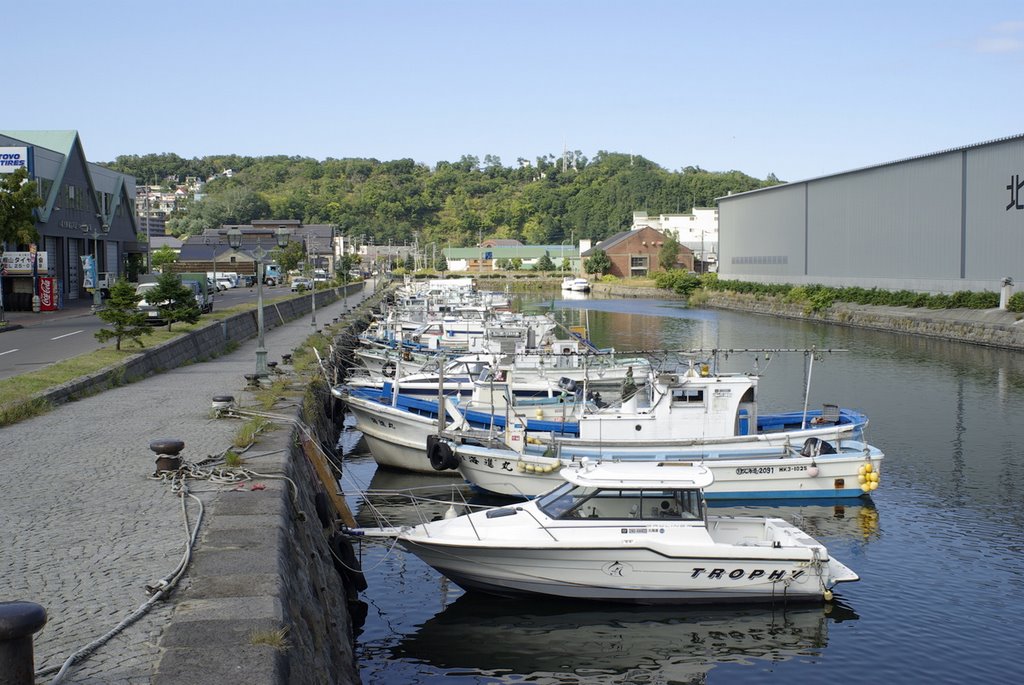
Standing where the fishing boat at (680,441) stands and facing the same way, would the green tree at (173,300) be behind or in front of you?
in front

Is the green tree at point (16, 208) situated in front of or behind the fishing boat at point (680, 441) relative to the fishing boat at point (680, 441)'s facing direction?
in front

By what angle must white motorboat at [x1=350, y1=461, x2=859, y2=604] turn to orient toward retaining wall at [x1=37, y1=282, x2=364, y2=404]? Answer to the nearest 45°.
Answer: approximately 45° to its right

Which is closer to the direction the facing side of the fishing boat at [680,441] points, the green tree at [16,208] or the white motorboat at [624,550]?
the green tree

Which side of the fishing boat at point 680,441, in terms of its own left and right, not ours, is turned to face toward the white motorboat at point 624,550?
left

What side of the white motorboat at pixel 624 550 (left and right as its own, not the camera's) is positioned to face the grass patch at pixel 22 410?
front

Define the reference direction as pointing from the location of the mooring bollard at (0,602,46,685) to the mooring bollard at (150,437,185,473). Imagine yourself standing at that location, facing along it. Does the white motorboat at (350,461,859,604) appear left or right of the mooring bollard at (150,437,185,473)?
right

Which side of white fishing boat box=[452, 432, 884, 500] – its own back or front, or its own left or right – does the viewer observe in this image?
left

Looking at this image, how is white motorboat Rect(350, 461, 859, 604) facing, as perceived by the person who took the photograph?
facing to the left of the viewer

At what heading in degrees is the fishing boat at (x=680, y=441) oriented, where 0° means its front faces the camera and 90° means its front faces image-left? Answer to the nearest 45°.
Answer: approximately 90°

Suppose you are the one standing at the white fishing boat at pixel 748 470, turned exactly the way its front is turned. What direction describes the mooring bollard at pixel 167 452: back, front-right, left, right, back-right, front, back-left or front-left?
front-left

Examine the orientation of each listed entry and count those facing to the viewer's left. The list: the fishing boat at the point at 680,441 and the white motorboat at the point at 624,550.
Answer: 2
